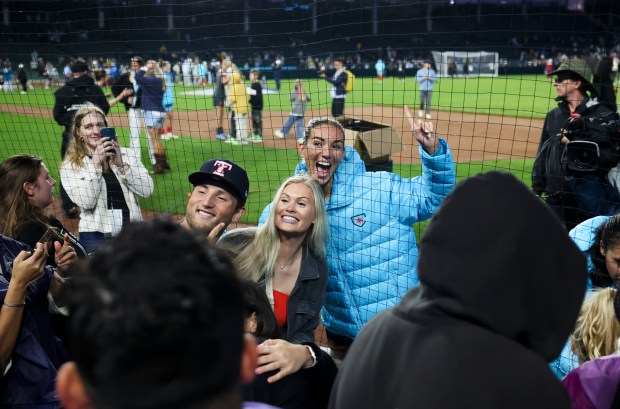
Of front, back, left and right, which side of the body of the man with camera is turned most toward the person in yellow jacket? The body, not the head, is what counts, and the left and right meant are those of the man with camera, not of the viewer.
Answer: right

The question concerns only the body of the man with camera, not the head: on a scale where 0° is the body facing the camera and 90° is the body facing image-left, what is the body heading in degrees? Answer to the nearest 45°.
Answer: approximately 45°

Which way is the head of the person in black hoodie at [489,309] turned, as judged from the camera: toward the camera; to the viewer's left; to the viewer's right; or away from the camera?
away from the camera

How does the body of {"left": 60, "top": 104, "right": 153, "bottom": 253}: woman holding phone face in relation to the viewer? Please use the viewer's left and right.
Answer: facing the viewer and to the right of the viewer

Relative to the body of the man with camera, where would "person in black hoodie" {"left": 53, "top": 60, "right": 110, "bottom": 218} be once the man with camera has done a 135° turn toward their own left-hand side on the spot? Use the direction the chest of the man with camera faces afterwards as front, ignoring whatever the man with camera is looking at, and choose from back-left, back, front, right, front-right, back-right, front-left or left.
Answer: back

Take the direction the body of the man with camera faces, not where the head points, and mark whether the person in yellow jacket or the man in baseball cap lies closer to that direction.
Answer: the man in baseball cap

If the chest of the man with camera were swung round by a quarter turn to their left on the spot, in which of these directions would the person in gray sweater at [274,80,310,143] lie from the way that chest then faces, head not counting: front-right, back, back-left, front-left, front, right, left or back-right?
back

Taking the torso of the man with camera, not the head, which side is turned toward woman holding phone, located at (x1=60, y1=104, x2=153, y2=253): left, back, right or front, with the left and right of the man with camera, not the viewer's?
front
